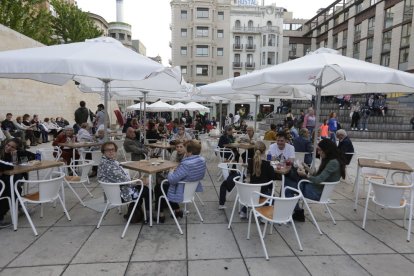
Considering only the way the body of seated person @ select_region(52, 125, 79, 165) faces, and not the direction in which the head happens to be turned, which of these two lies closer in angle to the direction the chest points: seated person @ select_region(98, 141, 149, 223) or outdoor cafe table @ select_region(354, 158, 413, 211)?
the outdoor cafe table

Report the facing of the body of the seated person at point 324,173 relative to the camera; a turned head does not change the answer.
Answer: to the viewer's left

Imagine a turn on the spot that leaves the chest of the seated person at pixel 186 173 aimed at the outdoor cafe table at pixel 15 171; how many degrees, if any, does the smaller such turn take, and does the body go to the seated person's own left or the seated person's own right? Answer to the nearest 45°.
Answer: approximately 45° to the seated person's own left

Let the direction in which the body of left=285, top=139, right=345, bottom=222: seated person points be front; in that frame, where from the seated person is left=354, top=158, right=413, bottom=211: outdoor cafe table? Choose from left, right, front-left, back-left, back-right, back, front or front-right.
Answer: back-right

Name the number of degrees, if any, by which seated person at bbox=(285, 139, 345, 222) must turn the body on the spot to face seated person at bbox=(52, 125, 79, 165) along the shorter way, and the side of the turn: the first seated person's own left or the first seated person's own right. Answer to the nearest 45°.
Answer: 0° — they already face them

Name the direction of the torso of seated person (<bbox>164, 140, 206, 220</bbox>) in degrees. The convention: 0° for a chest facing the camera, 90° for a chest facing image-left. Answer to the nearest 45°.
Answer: approximately 135°

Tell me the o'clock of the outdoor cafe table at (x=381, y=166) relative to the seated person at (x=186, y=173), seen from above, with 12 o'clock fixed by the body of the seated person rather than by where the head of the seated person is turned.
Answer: The outdoor cafe table is roughly at 4 o'clock from the seated person.

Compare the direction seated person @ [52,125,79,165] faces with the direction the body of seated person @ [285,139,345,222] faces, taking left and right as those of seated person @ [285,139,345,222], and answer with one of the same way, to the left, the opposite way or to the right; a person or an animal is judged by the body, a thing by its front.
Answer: the opposite way

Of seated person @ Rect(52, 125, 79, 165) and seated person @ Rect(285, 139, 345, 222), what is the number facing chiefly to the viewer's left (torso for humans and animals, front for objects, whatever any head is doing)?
1

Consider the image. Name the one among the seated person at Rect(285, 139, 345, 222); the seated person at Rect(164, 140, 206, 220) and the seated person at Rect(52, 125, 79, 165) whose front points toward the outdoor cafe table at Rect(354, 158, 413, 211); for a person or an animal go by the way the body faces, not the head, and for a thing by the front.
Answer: the seated person at Rect(52, 125, 79, 165)

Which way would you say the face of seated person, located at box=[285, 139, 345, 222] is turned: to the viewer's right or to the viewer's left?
to the viewer's left
